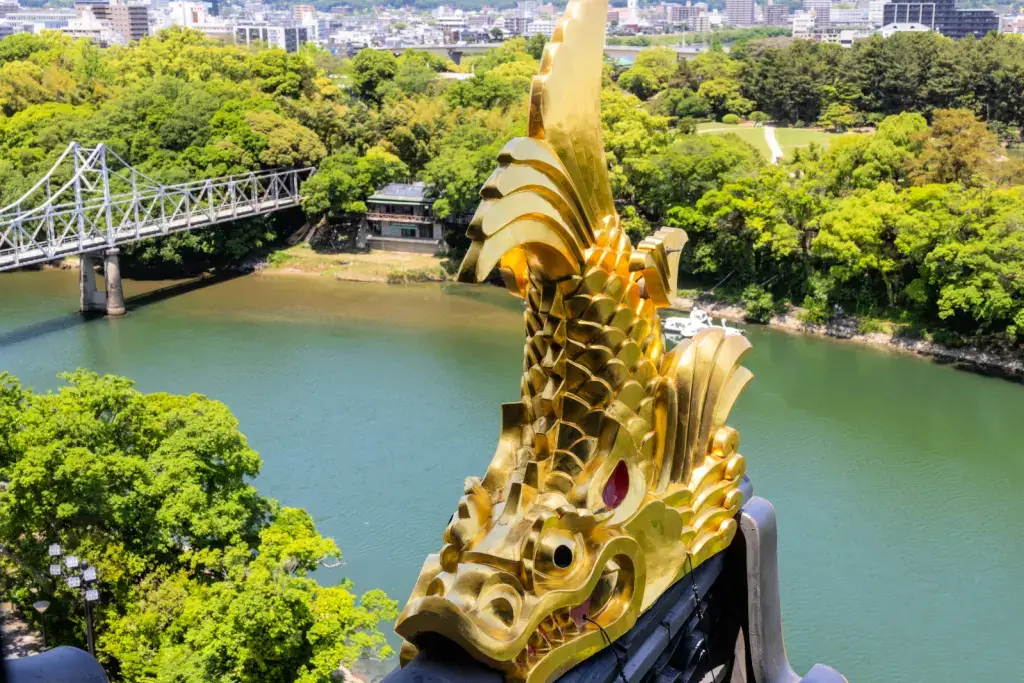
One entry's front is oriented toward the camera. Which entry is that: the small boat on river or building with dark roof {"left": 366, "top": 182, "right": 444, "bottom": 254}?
the building with dark roof

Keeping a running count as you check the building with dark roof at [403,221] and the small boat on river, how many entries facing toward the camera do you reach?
1

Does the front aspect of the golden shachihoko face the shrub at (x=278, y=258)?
no

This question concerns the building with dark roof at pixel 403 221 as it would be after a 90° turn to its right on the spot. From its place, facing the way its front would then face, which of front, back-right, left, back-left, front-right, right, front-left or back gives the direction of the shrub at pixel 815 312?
back-left

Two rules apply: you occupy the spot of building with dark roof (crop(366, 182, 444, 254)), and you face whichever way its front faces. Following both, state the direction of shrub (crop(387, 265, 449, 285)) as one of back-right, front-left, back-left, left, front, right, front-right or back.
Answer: front

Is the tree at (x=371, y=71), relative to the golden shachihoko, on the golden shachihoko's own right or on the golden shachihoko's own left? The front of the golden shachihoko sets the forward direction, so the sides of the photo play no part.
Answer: on the golden shachihoko's own right

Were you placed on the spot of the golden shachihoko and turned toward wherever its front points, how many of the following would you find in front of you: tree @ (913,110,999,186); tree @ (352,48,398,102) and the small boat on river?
0

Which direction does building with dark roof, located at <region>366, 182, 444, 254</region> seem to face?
toward the camera

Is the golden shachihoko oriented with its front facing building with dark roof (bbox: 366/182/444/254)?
no

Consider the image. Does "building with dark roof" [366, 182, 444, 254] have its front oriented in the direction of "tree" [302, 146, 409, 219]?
no

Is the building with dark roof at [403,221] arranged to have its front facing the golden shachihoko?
yes
